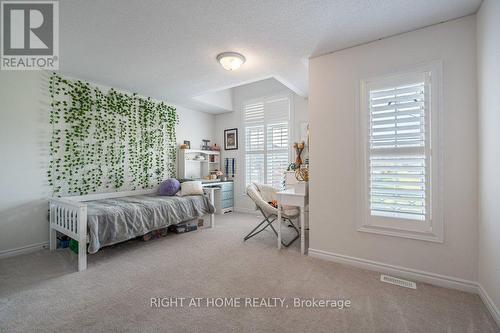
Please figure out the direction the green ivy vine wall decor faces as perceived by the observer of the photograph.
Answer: facing the viewer and to the right of the viewer

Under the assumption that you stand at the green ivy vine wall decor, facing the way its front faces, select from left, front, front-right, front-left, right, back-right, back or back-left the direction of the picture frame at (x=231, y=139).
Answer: front-left

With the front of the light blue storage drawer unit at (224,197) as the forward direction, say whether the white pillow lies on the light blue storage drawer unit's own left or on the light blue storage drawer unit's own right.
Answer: on the light blue storage drawer unit's own right

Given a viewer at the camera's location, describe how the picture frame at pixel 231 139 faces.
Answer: facing the viewer and to the left of the viewer

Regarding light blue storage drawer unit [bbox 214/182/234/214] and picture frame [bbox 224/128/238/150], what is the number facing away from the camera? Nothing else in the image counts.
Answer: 0

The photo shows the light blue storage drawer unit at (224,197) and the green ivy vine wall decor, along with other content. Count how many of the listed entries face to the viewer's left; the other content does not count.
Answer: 0

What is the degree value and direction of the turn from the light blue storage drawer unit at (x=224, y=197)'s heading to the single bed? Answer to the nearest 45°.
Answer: approximately 90° to its right

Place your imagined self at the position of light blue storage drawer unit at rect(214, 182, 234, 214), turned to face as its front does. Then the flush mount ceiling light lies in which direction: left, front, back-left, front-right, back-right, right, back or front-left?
front-right

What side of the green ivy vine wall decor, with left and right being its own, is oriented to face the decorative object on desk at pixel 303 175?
front

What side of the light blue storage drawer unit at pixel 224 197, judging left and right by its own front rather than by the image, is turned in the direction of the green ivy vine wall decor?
right

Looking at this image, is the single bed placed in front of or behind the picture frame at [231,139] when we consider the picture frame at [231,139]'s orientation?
in front
